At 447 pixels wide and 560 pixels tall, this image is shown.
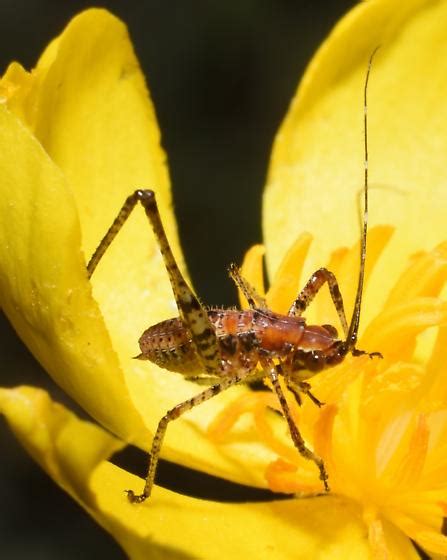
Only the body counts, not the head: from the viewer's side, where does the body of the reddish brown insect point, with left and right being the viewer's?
facing to the right of the viewer
